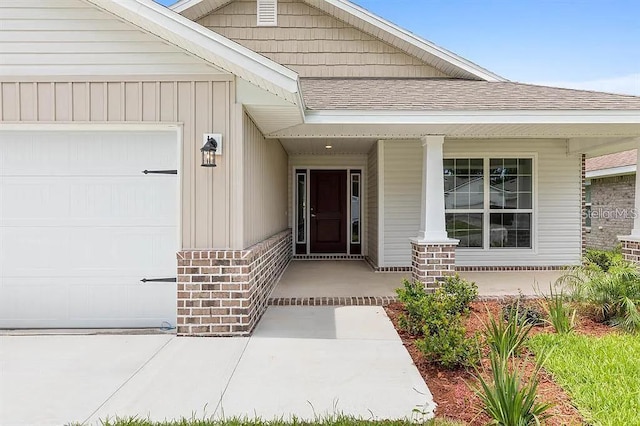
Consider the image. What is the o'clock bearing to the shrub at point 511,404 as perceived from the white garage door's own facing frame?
The shrub is roughly at 11 o'clock from the white garage door.

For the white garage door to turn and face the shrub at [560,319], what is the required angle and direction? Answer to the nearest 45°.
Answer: approximately 45° to its left

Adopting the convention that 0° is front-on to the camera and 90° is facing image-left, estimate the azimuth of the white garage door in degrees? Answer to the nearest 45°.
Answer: approximately 0°

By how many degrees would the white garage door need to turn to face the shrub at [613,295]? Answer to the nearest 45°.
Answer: approximately 45° to its left
